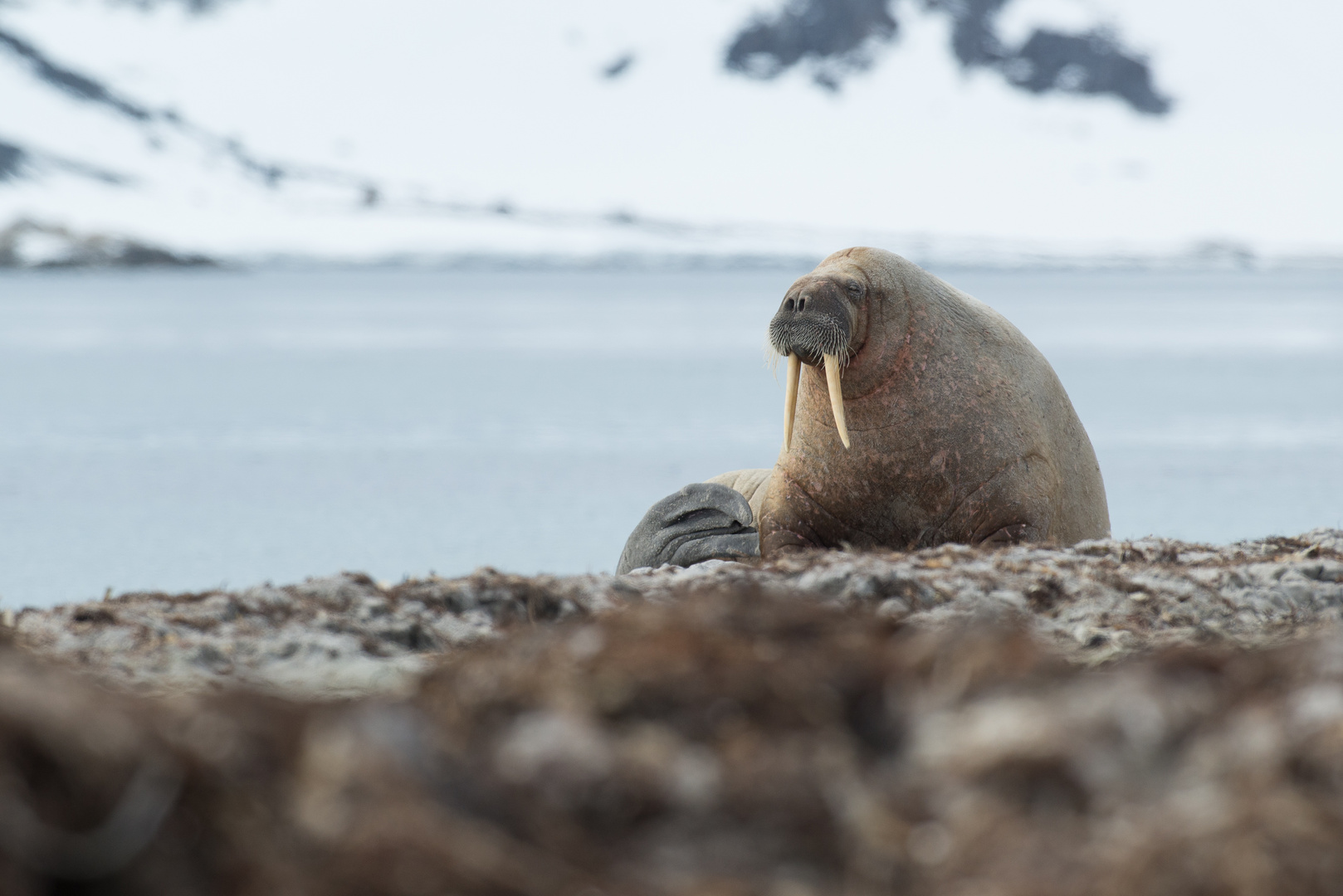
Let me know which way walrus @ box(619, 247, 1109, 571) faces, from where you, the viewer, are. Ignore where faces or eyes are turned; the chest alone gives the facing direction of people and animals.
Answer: facing the viewer and to the left of the viewer
